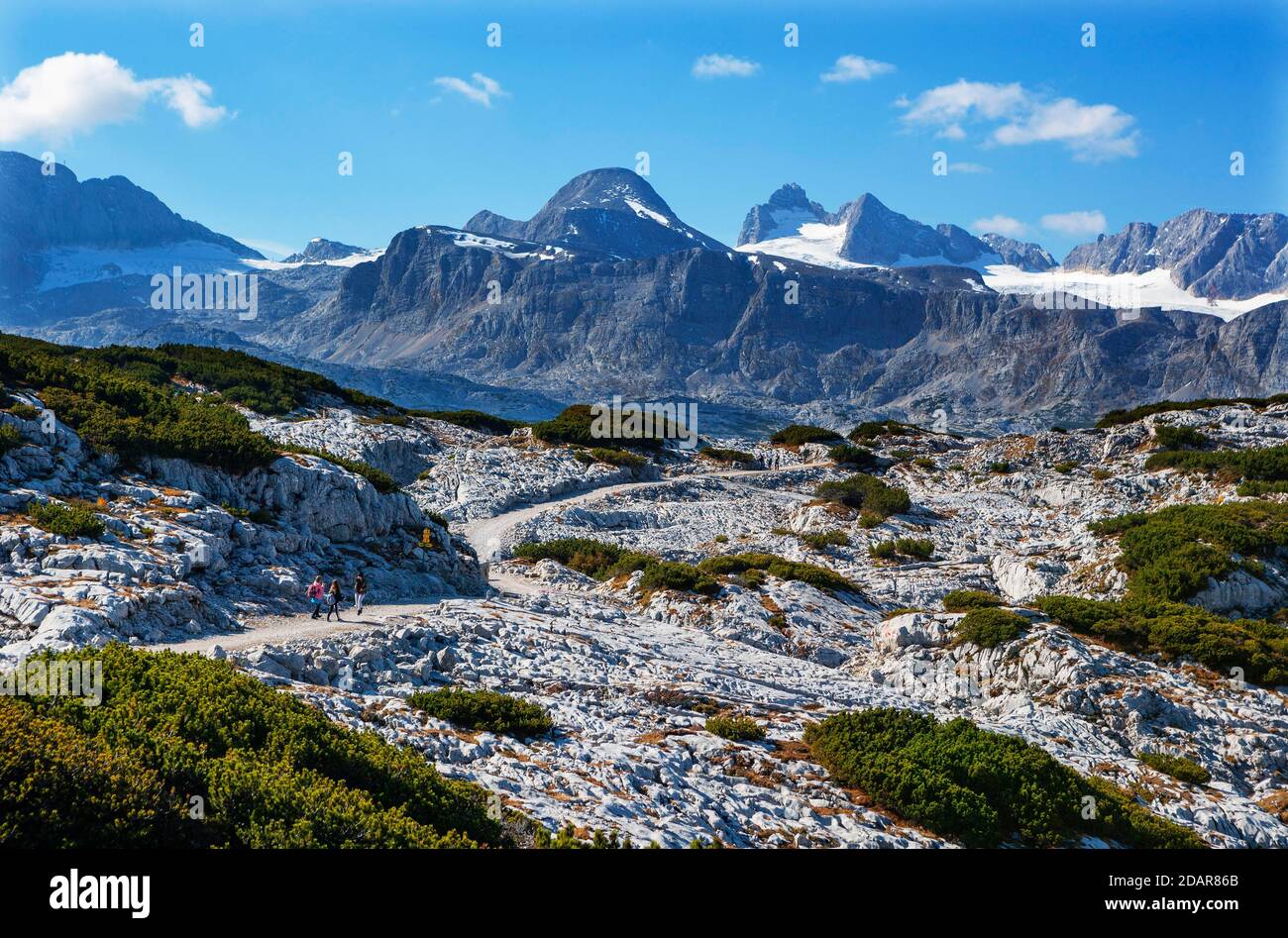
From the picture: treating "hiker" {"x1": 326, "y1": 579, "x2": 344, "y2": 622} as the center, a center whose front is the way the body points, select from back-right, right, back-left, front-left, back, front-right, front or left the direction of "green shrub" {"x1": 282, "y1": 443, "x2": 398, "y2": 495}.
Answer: left

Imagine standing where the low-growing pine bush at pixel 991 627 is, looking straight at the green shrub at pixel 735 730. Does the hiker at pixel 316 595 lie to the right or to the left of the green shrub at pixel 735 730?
right

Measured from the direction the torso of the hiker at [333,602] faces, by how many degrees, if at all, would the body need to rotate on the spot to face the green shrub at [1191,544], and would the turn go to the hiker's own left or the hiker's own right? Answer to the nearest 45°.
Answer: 0° — they already face it

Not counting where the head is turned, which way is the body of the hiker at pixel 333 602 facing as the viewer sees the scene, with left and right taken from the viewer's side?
facing to the right of the viewer

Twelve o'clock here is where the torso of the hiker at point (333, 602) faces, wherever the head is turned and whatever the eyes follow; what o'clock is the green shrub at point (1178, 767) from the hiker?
The green shrub is roughly at 1 o'clock from the hiker.
